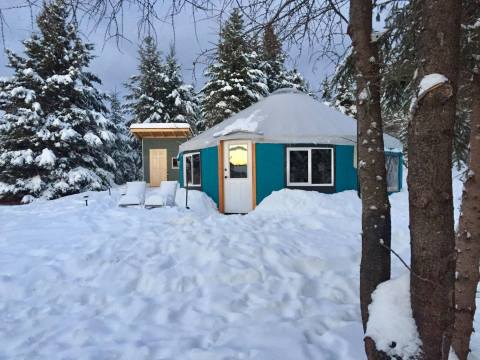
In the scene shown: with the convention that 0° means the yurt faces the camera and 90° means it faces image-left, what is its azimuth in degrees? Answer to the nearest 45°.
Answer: approximately 45°

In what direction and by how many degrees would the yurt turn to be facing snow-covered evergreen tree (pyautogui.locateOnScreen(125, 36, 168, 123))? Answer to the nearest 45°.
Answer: approximately 90° to its right

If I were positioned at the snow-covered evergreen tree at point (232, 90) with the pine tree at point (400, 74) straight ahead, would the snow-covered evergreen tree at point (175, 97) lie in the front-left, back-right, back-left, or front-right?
back-right

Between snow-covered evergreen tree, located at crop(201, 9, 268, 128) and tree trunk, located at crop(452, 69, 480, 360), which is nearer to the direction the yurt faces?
the tree trunk

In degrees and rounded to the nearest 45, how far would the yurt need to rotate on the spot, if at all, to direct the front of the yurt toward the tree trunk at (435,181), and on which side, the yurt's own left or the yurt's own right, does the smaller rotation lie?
approximately 45° to the yurt's own left

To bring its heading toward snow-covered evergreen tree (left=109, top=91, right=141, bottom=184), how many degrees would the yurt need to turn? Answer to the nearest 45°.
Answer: approximately 90° to its right

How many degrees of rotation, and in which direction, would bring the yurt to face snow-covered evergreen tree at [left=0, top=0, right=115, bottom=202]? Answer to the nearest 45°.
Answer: approximately 45° to its right

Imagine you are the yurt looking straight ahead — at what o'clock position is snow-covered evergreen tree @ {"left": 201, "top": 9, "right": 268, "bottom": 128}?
The snow-covered evergreen tree is roughly at 4 o'clock from the yurt.

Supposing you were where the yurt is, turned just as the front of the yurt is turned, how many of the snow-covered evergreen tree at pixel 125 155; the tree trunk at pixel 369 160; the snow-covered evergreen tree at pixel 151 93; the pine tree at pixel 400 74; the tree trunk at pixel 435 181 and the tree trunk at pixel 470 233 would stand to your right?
2

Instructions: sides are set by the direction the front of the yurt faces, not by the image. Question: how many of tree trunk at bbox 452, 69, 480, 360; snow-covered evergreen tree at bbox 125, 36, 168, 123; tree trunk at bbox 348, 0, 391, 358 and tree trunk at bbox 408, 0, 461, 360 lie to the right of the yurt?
1

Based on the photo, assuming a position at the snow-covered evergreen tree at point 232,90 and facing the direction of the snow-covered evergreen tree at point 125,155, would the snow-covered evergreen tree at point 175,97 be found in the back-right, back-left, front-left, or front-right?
front-right

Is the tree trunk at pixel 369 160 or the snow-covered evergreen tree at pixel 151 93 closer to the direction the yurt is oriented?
the tree trunk

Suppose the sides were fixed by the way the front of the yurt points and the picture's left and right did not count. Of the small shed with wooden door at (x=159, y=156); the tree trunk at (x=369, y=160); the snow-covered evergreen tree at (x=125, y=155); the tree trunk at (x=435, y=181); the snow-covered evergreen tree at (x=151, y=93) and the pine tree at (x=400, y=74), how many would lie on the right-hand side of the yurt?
3

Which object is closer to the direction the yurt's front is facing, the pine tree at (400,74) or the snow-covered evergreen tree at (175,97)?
the pine tree

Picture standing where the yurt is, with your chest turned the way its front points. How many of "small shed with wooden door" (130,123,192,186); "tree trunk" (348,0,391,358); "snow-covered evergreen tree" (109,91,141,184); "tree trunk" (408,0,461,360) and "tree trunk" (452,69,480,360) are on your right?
2

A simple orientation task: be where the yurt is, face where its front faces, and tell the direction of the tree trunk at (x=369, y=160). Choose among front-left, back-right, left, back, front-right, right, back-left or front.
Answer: front-left
